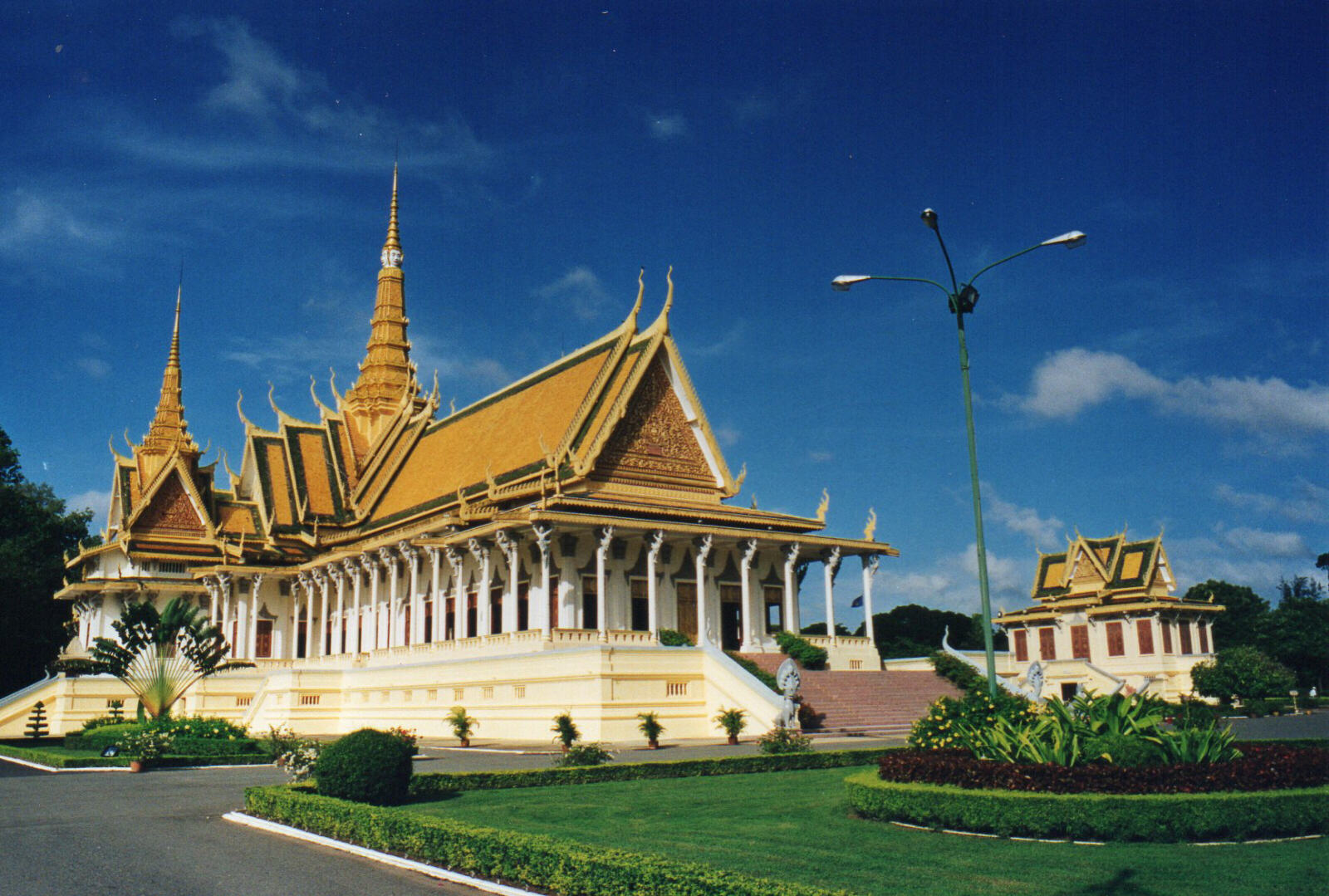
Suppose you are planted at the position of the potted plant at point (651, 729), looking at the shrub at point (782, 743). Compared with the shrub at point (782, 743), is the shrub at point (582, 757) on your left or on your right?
right

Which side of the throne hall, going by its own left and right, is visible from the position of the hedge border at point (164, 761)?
right

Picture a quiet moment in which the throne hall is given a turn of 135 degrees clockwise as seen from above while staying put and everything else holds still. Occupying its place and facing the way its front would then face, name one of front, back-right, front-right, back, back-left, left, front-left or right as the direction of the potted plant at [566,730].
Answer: left

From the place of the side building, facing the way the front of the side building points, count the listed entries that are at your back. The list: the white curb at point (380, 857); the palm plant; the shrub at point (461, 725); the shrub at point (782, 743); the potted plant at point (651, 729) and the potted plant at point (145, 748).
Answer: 0

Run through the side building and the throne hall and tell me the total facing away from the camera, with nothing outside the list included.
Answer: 0

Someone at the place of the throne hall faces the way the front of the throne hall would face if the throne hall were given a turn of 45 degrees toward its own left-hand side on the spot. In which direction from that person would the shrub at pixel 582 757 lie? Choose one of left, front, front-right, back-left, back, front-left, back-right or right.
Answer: right

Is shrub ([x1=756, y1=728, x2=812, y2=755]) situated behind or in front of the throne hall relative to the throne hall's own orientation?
in front
